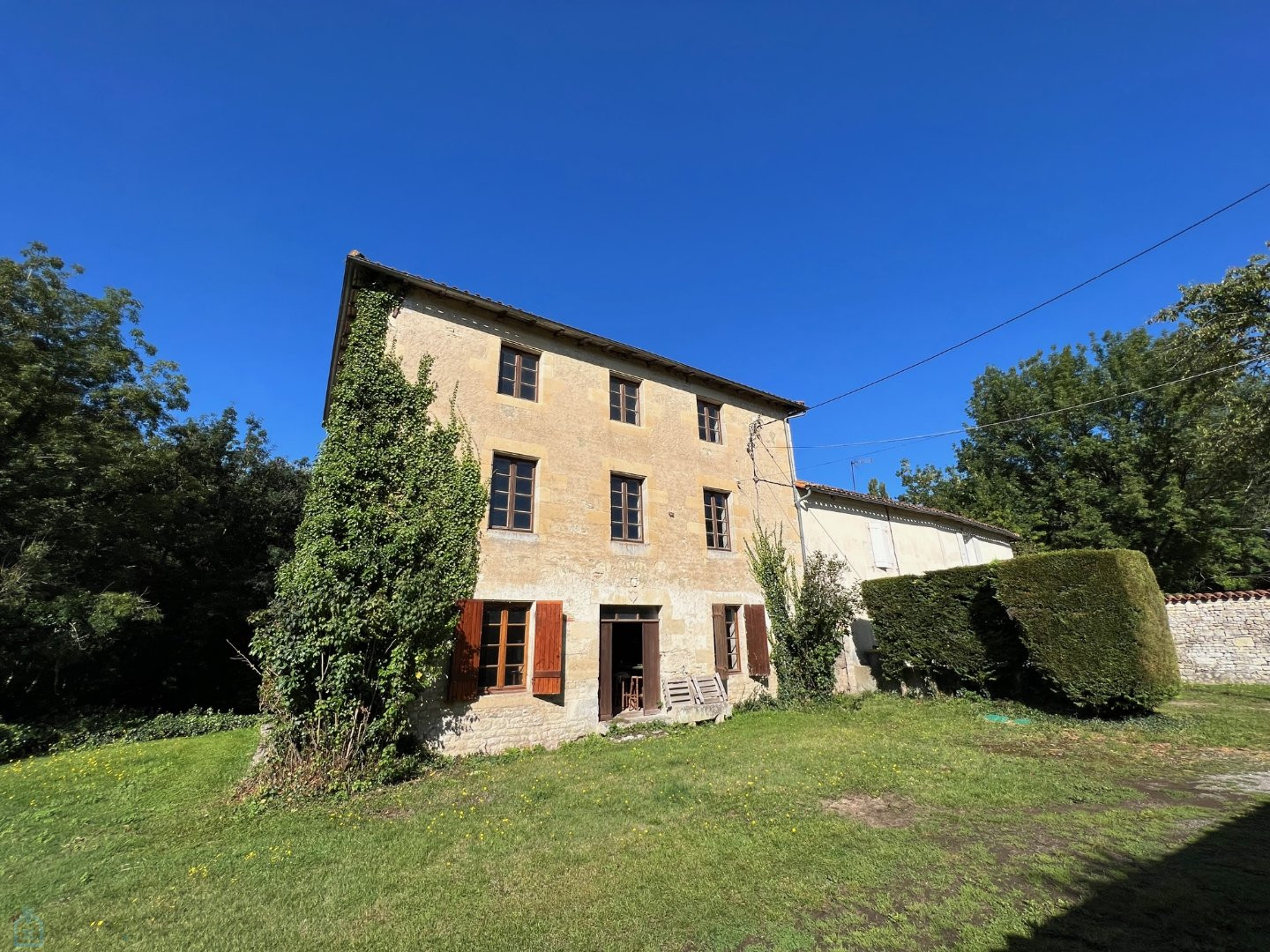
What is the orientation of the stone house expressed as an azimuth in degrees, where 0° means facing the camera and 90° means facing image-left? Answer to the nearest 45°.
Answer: approximately 315°

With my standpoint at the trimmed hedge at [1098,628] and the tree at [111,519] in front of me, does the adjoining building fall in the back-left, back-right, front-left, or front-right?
front-right

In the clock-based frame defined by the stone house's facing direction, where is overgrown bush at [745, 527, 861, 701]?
The overgrown bush is roughly at 10 o'clock from the stone house.

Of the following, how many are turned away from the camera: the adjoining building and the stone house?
0

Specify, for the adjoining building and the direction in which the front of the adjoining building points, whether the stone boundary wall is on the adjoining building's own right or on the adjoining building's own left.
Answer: on the adjoining building's own left

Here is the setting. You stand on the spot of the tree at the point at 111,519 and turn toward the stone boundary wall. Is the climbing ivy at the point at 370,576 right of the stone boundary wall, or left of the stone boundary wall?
right

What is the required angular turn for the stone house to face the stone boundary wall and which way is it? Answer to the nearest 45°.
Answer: approximately 45° to its left

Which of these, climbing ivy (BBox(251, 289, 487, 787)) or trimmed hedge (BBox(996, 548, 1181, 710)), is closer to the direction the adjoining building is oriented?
the trimmed hedge

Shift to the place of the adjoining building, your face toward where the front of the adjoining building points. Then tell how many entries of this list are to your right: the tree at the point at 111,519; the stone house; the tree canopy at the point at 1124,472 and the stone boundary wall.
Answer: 2

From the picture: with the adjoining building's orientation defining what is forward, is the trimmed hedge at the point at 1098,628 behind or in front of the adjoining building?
in front

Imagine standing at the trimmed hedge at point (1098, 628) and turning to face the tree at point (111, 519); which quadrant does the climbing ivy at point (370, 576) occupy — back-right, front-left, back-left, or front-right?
front-left

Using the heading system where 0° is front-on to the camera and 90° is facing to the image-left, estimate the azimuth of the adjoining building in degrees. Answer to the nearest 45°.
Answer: approximately 315°

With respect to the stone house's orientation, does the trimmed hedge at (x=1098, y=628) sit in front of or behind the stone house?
in front

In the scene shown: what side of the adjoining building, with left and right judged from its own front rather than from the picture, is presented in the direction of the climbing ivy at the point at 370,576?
right
